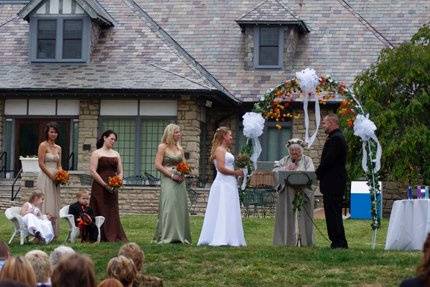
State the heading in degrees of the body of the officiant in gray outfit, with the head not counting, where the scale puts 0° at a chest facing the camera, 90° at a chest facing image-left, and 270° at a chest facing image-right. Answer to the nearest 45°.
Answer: approximately 0°

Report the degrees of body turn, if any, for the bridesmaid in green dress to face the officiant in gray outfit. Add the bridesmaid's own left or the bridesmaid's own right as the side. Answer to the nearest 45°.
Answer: approximately 45° to the bridesmaid's own left

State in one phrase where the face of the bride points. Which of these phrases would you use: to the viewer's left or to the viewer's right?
to the viewer's right

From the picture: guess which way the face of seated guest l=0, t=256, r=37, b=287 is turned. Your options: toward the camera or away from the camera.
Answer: away from the camera

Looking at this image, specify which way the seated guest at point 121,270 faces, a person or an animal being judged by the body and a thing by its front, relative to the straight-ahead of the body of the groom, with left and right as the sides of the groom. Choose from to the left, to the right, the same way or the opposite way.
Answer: to the right

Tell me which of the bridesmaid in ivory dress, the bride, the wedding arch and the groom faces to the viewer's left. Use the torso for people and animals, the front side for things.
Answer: the groom

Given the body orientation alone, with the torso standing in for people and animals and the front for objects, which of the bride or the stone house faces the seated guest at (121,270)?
the stone house

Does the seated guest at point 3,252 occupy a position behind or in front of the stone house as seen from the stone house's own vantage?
in front

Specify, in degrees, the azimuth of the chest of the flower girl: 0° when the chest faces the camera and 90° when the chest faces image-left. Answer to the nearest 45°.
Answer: approximately 315°

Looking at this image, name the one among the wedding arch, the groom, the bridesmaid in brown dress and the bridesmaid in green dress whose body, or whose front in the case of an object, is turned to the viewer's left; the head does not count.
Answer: the groom

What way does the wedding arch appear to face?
toward the camera

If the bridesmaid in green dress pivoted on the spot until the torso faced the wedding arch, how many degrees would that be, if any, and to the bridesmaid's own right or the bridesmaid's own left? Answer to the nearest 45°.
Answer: approximately 45° to the bridesmaid's own left

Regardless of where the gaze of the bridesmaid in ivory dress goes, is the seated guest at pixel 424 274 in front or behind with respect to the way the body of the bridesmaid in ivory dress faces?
in front

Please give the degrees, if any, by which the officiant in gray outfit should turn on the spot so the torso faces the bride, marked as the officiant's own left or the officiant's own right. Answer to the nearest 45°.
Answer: approximately 90° to the officiant's own right

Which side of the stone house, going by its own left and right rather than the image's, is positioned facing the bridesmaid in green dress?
front

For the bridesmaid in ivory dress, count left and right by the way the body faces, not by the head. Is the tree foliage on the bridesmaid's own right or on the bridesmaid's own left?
on the bridesmaid's own left

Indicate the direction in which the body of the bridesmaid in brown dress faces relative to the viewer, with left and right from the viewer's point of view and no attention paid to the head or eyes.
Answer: facing the viewer and to the right of the viewer

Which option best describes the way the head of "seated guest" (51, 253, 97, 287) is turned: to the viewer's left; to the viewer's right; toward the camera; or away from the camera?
away from the camera

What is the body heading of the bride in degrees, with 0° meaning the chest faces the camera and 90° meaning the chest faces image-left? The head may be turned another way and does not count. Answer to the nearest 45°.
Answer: approximately 270°
